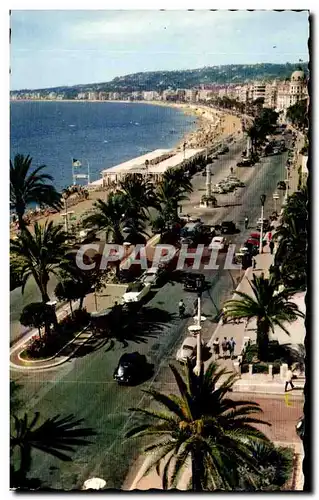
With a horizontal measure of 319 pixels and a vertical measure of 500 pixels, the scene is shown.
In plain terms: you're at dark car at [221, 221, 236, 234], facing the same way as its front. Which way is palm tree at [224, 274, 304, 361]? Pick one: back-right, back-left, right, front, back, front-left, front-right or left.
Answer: back-right

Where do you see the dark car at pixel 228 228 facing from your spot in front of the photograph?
facing away from the viewer and to the right of the viewer

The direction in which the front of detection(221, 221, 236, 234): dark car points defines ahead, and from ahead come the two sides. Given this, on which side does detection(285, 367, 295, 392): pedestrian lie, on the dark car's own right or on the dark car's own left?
on the dark car's own right

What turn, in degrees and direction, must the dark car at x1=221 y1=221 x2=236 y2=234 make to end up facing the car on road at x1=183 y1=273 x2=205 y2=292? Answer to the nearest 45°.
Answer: approximately 135° to its right
